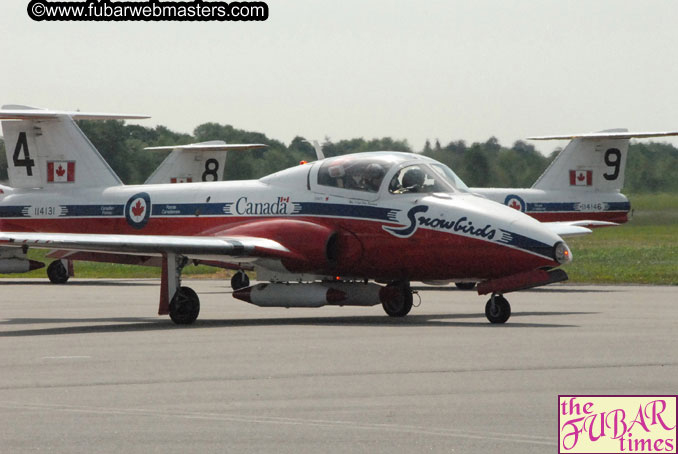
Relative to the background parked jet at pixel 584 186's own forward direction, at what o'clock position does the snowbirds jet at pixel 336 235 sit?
The snowbirds jet is roughly at 11 o'clock from the background parked jet.

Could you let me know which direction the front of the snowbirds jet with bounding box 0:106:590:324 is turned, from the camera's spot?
facing the viewer and to the right of the viewer

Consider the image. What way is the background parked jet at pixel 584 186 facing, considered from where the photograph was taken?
facing the viewer and to the left of the viewer

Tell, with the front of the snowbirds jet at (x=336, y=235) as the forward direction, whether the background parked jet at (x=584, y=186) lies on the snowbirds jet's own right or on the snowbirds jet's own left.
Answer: on the snowbirds jet's own left

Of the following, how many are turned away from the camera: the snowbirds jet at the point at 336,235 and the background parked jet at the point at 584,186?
0
